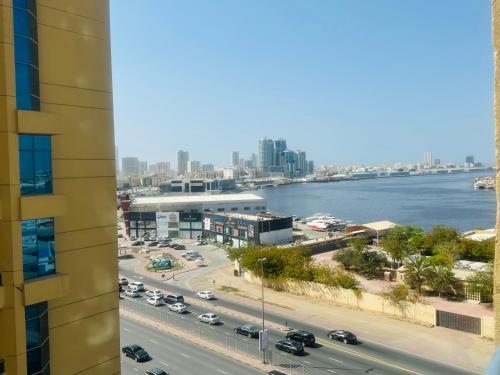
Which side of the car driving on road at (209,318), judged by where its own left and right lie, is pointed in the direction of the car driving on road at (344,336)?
back

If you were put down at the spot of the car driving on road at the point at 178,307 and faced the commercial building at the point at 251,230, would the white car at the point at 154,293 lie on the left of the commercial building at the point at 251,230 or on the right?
left

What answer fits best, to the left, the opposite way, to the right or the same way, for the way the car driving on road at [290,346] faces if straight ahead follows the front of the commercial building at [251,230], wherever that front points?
to the right

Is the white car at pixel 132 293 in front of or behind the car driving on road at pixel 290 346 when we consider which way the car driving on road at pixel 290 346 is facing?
in front

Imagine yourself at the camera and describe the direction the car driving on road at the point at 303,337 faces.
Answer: facing away from the viewer and to the left of the viewer

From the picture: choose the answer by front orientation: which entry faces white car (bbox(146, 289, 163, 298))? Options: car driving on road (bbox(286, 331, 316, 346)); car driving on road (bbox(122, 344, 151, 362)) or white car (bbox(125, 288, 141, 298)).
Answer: car driving on road (bbox(286, 331, 316, 346))

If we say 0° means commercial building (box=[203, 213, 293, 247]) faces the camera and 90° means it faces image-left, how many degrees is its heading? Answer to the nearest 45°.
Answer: approximately 45°

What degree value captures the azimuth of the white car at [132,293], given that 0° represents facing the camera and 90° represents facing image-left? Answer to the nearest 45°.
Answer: approximately 135°

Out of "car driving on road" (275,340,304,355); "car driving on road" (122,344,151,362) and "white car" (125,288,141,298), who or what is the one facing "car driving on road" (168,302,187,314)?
"car driving on road" (275,340,304,355)

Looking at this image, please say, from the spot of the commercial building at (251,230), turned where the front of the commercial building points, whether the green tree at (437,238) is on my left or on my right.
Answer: on my left

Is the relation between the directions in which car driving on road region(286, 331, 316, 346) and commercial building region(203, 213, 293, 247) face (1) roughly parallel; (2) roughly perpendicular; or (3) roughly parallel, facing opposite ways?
roughly perpendicular

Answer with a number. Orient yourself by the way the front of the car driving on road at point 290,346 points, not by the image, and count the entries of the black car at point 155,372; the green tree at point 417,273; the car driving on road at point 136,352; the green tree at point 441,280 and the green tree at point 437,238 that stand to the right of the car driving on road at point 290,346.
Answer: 3

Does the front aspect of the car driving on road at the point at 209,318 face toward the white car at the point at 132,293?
yes

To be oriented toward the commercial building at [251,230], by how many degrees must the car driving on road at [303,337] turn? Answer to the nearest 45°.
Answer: approximately 45° to its right

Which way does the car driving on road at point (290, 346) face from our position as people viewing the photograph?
facing away from the viewer and to the left of the viewer

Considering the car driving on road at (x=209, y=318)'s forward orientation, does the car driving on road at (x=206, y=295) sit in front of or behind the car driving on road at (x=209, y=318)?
in front
